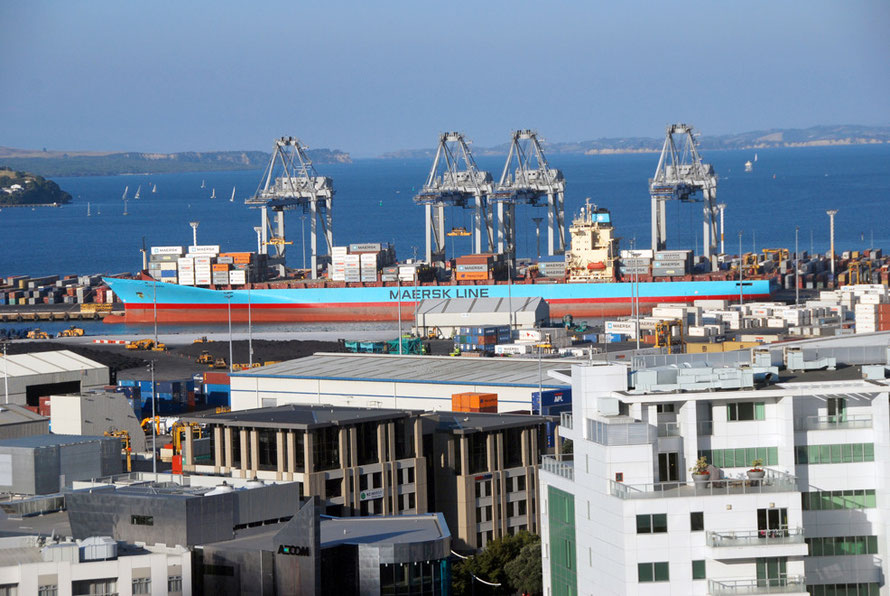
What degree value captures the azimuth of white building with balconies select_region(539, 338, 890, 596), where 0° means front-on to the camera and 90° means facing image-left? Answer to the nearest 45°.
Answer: approximately 0°

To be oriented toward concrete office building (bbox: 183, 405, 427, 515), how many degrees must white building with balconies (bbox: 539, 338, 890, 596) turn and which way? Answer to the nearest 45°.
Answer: approximately 135° to its right

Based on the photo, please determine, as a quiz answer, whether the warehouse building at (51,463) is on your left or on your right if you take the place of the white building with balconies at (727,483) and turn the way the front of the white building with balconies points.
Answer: on your right

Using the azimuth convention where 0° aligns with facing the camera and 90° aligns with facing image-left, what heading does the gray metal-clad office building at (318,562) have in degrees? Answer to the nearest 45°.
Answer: approximately 0°

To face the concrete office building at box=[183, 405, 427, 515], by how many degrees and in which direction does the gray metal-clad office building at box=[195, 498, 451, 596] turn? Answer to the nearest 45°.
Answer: approximately 180°

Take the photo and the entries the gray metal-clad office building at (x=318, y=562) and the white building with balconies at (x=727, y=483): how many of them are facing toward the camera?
2

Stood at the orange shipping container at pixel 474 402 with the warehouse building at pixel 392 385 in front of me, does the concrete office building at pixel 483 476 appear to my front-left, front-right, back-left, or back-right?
back-left

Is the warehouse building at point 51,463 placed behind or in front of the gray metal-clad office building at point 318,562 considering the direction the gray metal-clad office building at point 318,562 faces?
behind

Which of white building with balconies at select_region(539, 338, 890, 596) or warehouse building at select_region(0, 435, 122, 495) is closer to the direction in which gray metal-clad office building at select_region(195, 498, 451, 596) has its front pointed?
the white building with balconies
